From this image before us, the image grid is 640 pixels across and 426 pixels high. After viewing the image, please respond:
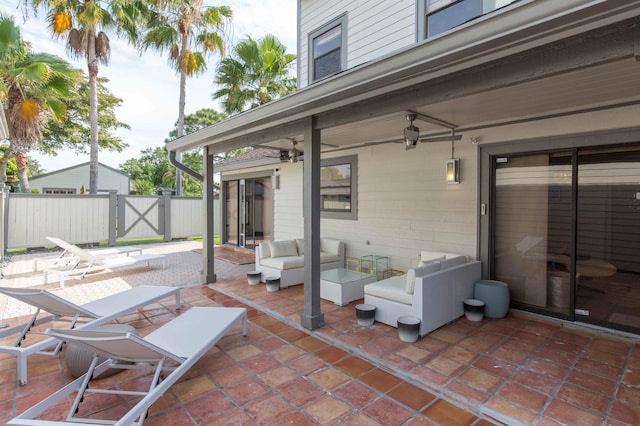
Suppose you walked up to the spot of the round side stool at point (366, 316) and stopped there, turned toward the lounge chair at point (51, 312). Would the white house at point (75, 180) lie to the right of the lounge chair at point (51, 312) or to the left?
right

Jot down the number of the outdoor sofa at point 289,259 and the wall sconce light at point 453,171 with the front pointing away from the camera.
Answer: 0

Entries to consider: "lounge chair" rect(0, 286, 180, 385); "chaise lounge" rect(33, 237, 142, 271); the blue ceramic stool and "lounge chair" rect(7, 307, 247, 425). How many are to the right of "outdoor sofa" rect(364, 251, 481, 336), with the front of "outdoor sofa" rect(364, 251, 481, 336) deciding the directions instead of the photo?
1

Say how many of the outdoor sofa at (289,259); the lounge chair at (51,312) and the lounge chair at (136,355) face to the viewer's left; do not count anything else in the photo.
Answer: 0

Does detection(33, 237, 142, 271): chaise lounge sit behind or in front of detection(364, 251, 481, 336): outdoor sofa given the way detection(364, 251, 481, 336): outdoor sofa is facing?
in front

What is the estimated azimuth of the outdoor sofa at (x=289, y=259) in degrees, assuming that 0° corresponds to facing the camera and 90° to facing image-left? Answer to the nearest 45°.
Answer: approximately 315°

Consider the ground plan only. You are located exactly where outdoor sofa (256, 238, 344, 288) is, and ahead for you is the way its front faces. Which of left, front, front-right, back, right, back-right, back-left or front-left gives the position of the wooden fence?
back

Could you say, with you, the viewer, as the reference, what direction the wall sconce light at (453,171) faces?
facing the viewer and to the left of the viewer

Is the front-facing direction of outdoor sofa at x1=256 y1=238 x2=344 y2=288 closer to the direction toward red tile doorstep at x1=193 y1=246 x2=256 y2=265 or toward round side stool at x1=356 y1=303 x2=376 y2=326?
the round side stool

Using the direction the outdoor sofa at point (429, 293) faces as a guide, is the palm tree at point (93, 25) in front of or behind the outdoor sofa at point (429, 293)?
in front

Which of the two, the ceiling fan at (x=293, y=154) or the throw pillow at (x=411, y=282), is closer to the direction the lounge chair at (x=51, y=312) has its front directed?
the ceiling fan

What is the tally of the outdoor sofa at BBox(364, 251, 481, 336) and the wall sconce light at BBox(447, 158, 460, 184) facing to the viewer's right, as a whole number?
0

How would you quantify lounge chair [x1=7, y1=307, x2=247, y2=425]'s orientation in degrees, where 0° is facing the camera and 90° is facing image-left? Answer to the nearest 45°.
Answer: approximately 225°

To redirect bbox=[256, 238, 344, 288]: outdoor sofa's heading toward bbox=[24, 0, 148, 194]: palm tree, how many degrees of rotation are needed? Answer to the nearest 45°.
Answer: approximately 180°

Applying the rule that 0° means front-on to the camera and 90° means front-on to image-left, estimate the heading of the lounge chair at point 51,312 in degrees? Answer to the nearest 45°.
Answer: approximately 225°

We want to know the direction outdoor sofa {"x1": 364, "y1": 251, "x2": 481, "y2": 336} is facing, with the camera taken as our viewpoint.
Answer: facing away from the viewer and to the left of the viewer

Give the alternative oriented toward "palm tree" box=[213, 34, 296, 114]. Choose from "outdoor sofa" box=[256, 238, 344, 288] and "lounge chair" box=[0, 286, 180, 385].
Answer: the lounge chair

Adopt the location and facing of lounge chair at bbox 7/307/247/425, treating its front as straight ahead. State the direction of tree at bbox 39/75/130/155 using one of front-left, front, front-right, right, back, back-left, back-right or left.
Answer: front-left

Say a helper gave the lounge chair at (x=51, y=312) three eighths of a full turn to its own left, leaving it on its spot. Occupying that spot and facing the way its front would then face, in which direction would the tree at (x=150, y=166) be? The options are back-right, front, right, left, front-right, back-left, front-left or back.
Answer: right
